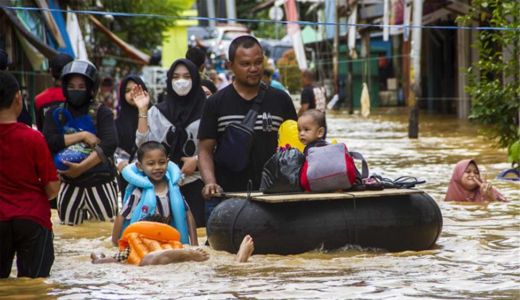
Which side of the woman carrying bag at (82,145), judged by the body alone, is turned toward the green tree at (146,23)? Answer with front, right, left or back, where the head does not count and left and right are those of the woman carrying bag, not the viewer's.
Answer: back

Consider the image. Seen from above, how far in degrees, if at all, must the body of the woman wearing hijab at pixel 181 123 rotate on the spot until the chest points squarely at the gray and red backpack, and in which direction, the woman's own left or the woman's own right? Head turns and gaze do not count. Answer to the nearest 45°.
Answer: approximately 45° to the woman's own left

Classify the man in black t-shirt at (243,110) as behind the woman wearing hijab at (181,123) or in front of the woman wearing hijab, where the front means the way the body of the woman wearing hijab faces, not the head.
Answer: in front

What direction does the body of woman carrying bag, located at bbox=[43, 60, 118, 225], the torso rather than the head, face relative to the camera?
toward the camera

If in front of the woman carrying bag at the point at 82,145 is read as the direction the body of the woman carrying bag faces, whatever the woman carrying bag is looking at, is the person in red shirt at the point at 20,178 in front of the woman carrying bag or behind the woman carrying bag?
in front

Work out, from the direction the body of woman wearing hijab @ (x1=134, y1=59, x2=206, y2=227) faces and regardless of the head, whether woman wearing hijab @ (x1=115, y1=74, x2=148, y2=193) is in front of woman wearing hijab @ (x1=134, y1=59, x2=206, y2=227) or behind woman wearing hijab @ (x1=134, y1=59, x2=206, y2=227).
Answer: behind

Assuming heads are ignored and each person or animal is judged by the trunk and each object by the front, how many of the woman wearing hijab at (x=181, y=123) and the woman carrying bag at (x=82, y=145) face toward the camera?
2

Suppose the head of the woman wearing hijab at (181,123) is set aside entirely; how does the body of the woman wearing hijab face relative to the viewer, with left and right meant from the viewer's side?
facing the viewer

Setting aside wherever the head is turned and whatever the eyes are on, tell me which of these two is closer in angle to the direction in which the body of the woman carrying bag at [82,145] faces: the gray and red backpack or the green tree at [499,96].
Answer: the gray and red backpack

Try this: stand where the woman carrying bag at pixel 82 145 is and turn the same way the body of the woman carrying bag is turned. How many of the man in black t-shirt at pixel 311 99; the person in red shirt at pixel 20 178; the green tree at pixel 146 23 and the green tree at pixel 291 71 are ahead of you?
1
